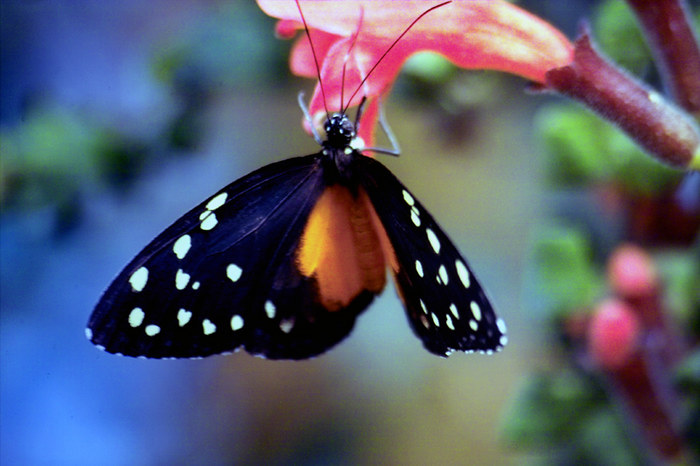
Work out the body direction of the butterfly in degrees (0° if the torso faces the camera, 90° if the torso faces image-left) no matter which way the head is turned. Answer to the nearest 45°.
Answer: approximately 180°
